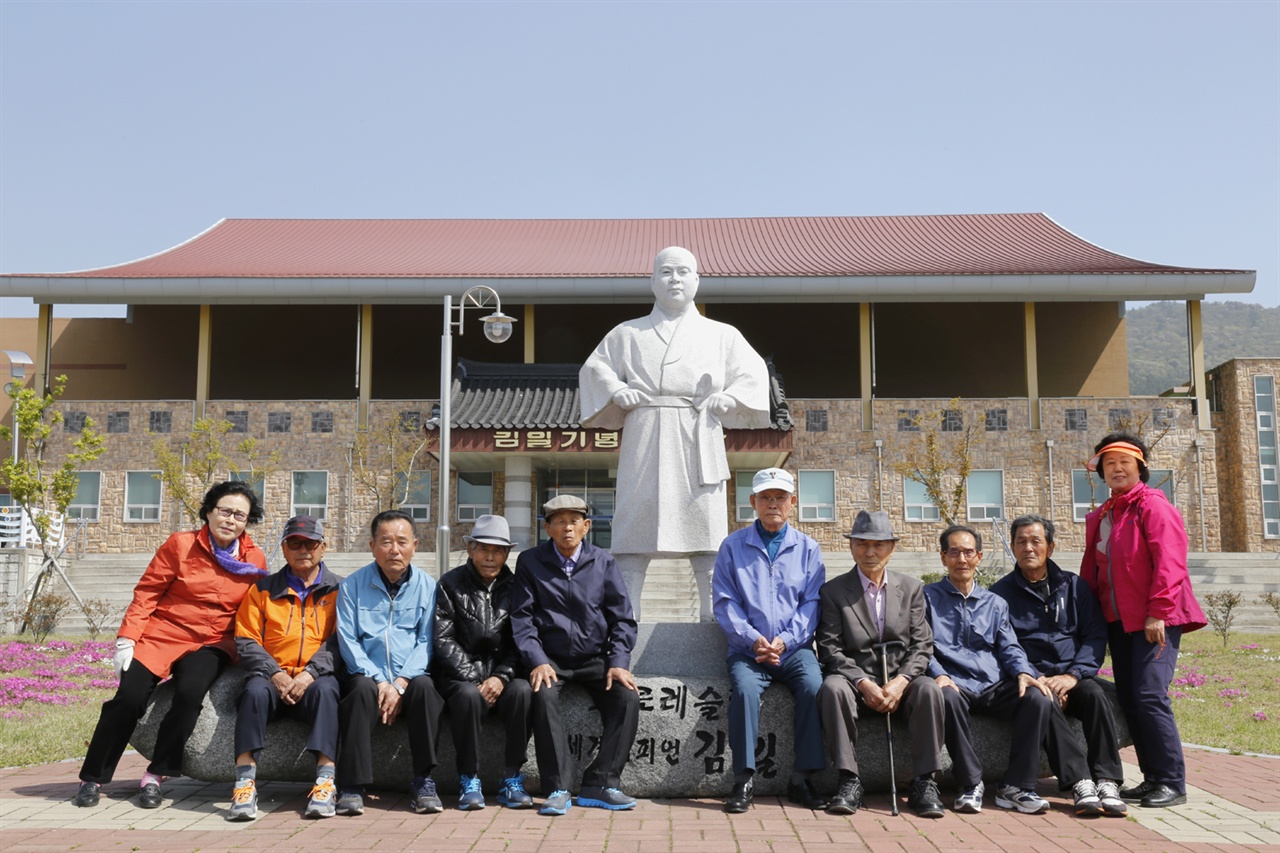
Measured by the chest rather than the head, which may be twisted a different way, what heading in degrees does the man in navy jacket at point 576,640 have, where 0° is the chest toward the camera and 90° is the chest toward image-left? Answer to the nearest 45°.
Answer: approximately 0°

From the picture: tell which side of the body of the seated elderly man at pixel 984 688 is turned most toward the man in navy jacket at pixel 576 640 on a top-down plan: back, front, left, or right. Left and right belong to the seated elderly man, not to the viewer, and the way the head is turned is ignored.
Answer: right

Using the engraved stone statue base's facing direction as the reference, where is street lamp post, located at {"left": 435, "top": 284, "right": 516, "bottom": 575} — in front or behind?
behind

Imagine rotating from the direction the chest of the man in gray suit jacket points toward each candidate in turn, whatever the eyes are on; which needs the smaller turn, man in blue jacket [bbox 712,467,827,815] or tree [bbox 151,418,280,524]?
the man in blue jacket

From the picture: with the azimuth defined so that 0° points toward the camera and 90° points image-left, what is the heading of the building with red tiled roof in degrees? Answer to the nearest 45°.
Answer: approximately 0°

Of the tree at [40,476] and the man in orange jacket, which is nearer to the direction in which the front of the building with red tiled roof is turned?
the man in orange jacket

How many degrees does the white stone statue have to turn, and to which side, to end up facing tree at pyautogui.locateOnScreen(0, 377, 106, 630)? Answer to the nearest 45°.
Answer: approximately 135° to its right

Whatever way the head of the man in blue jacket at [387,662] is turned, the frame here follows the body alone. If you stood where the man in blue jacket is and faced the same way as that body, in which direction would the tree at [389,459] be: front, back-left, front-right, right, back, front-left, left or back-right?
back

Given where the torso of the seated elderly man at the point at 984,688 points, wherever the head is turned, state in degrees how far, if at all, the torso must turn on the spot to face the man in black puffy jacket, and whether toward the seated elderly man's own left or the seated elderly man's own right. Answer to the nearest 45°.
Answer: approximately 90° to the seated elderly man's own right

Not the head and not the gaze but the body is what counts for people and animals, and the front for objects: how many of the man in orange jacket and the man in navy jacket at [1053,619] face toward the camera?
2

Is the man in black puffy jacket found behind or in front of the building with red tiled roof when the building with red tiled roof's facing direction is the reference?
in front

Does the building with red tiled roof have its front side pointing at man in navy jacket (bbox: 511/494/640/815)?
yes
